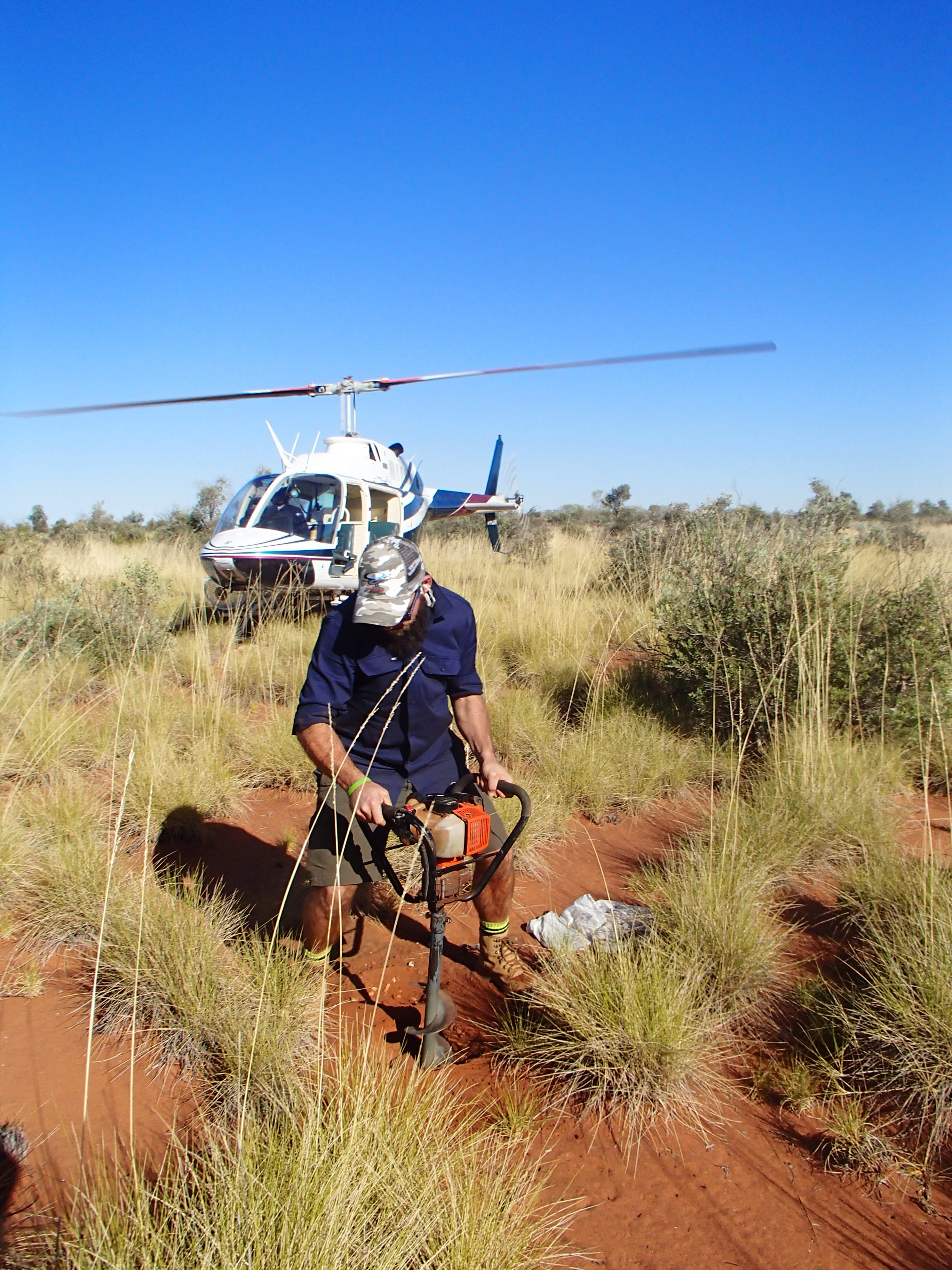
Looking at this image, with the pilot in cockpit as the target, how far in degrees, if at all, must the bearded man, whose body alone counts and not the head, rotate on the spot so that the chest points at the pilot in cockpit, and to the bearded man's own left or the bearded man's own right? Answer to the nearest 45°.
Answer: approximately 180°

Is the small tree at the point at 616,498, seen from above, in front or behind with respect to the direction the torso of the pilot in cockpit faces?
behind

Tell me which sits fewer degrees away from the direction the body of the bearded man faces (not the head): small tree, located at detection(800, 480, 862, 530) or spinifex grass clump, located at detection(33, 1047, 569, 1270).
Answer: the spinifex grass clump

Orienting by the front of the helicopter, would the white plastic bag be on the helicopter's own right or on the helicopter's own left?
on the helicopter's own left

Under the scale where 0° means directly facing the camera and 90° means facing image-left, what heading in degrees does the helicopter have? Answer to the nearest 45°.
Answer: approximately 45°

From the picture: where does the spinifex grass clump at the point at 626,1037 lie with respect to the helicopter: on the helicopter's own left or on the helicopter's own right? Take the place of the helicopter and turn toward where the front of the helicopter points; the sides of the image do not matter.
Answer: on the helicopter's own left

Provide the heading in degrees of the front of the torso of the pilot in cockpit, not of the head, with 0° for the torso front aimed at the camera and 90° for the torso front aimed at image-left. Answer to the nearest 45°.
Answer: approximately 45°

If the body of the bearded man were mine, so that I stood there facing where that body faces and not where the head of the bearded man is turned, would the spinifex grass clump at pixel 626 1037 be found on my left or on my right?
on my left
